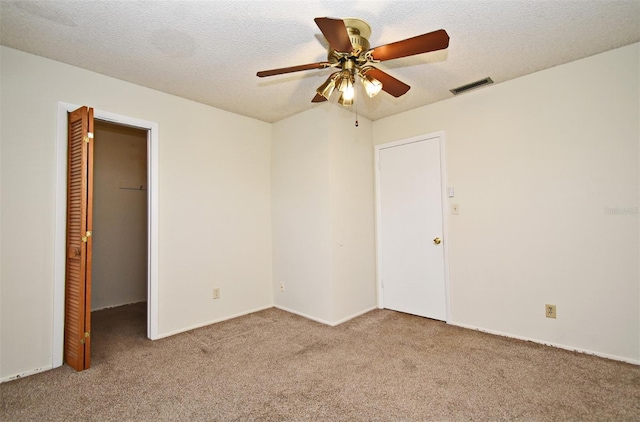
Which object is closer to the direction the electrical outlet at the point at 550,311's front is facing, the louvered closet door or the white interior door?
the louvered closet door

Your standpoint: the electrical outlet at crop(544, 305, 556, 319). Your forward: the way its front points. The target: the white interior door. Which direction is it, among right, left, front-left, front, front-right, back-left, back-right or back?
front-right

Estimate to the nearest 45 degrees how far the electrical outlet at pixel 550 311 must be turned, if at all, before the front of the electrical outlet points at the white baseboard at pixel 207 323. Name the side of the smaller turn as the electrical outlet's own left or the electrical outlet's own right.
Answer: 0° — it already faces it

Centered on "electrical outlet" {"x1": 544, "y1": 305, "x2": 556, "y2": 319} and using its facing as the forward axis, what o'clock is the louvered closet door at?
The louvered closet door is roughly at 12 o'clock from the electrical outlet.

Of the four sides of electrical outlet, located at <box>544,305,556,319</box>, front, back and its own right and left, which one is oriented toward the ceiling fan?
front

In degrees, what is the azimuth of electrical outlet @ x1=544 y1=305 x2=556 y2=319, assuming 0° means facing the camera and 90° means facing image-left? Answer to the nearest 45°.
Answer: approximately 45°
